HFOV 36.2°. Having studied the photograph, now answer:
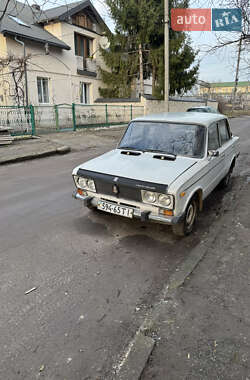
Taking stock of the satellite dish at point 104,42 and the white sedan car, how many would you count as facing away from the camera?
0

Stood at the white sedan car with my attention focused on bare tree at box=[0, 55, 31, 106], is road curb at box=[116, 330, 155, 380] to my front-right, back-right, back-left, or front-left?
back-left

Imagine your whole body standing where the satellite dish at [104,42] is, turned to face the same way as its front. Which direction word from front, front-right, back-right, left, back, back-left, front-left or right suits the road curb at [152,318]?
front

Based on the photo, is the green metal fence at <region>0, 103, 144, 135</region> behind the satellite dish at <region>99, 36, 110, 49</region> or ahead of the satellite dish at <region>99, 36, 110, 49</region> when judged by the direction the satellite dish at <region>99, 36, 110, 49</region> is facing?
ahead

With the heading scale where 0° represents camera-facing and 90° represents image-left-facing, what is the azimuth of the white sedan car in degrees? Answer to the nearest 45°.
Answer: approximately 45°

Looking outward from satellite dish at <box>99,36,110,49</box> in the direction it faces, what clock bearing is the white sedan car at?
The white sedan car is roughly at 12 o'clock from the satellite dish.

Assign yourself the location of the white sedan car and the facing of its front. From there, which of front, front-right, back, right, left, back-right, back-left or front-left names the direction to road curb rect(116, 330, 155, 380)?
front-left

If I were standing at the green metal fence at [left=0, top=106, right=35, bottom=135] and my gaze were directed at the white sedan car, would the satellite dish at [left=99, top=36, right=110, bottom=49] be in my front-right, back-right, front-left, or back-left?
back-left

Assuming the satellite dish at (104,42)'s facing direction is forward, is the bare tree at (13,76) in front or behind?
in front

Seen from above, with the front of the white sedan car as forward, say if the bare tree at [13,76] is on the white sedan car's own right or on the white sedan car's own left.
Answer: on the white sedan car's own right

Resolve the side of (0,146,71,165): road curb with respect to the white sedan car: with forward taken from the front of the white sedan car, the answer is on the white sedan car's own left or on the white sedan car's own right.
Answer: on the white sedan car's own right

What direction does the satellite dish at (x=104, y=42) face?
toward the camera

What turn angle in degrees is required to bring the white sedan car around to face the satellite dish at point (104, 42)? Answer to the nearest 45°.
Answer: approximately 135° to its right
